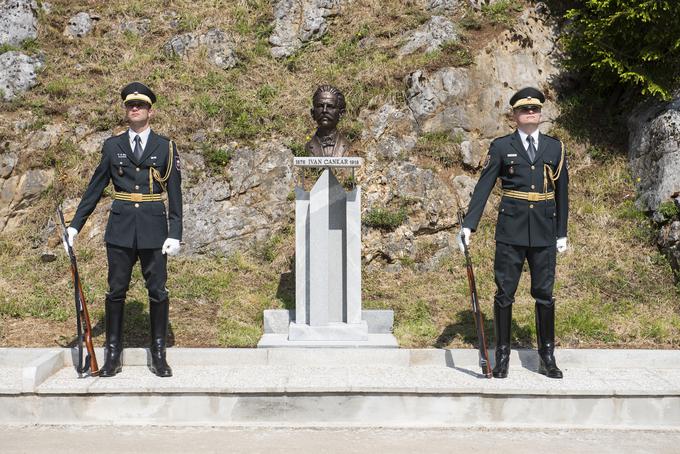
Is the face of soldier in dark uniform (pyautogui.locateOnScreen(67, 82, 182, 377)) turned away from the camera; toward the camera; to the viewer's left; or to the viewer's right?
toward the camera

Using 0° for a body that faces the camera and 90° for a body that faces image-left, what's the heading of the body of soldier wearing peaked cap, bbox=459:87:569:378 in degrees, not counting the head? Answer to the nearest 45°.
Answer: approximately 0°

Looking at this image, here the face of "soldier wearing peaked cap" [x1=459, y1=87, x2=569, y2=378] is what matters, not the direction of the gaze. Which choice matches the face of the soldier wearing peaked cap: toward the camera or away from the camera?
toward the camera

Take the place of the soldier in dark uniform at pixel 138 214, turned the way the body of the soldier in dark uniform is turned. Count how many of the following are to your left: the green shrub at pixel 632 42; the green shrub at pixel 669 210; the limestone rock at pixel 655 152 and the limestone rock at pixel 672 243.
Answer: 4

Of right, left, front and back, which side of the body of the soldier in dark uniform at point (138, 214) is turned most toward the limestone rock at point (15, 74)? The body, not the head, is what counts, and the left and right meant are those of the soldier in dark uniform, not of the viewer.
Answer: back

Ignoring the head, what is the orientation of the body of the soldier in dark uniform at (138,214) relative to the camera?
toward the camera

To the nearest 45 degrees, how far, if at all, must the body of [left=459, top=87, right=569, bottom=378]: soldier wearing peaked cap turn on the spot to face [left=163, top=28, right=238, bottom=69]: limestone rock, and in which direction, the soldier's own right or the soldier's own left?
approximately 135° to the soldier's own right

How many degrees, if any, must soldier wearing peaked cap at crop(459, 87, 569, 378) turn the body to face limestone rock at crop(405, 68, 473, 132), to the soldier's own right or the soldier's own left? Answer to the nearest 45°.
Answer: approximately 180°

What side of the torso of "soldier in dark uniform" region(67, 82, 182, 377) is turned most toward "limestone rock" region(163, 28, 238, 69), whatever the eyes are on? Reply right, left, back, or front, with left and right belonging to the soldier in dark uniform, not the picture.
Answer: back

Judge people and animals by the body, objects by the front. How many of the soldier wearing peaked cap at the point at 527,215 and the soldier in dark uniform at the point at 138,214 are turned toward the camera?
2

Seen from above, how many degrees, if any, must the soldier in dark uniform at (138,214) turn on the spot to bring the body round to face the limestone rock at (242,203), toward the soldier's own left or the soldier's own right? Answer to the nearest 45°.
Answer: approximately 135° to the soldier's own left

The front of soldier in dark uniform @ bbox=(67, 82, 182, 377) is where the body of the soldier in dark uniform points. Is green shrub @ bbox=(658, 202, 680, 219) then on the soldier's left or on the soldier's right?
on the soldier's left

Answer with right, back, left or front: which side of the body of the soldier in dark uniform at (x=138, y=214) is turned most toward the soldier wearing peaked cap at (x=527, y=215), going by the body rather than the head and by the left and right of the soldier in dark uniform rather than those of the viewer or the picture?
left
